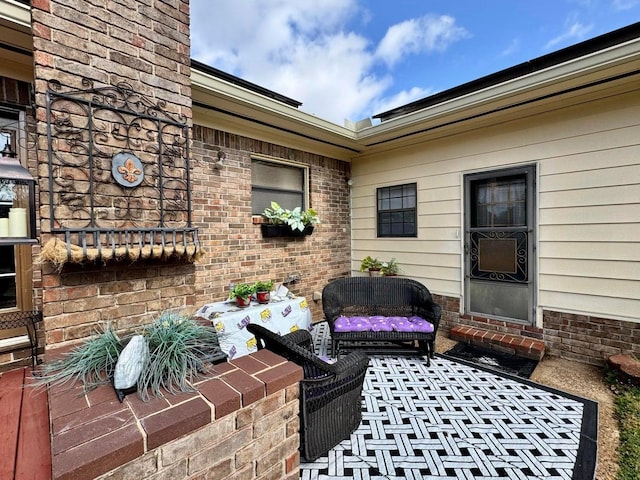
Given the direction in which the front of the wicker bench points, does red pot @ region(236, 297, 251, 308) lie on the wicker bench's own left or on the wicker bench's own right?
on the wicker bench's own right

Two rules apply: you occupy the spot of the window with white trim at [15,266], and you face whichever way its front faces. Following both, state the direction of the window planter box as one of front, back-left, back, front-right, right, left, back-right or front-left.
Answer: left

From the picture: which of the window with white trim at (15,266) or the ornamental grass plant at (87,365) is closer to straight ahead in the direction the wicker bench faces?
the ornamental grass plant

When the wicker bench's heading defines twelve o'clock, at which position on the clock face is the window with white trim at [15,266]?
The window with white trim is roughly at 2 o'clock from the wicker bench.

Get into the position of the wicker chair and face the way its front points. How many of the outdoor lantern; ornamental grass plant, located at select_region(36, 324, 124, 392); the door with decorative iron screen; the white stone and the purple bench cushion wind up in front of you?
2

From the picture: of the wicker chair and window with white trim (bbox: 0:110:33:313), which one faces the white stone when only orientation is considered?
the window with white trim

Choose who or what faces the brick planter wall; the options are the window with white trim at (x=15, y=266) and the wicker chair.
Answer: the window with white trim

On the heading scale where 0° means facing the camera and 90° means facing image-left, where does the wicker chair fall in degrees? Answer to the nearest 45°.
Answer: approximately 225°

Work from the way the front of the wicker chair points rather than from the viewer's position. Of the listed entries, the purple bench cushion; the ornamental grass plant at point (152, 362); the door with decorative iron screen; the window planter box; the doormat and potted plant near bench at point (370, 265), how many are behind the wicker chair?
1

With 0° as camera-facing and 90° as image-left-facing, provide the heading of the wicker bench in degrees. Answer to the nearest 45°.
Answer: approximately 0°

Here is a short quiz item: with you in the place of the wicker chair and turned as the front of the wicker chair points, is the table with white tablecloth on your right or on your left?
on your left

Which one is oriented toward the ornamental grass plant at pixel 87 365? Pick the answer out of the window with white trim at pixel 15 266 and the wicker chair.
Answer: the window with white trim

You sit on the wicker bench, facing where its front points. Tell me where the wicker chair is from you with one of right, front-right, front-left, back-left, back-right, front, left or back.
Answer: front

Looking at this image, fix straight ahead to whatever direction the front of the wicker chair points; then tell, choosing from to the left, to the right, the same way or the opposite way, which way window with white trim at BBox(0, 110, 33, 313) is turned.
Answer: to the right
